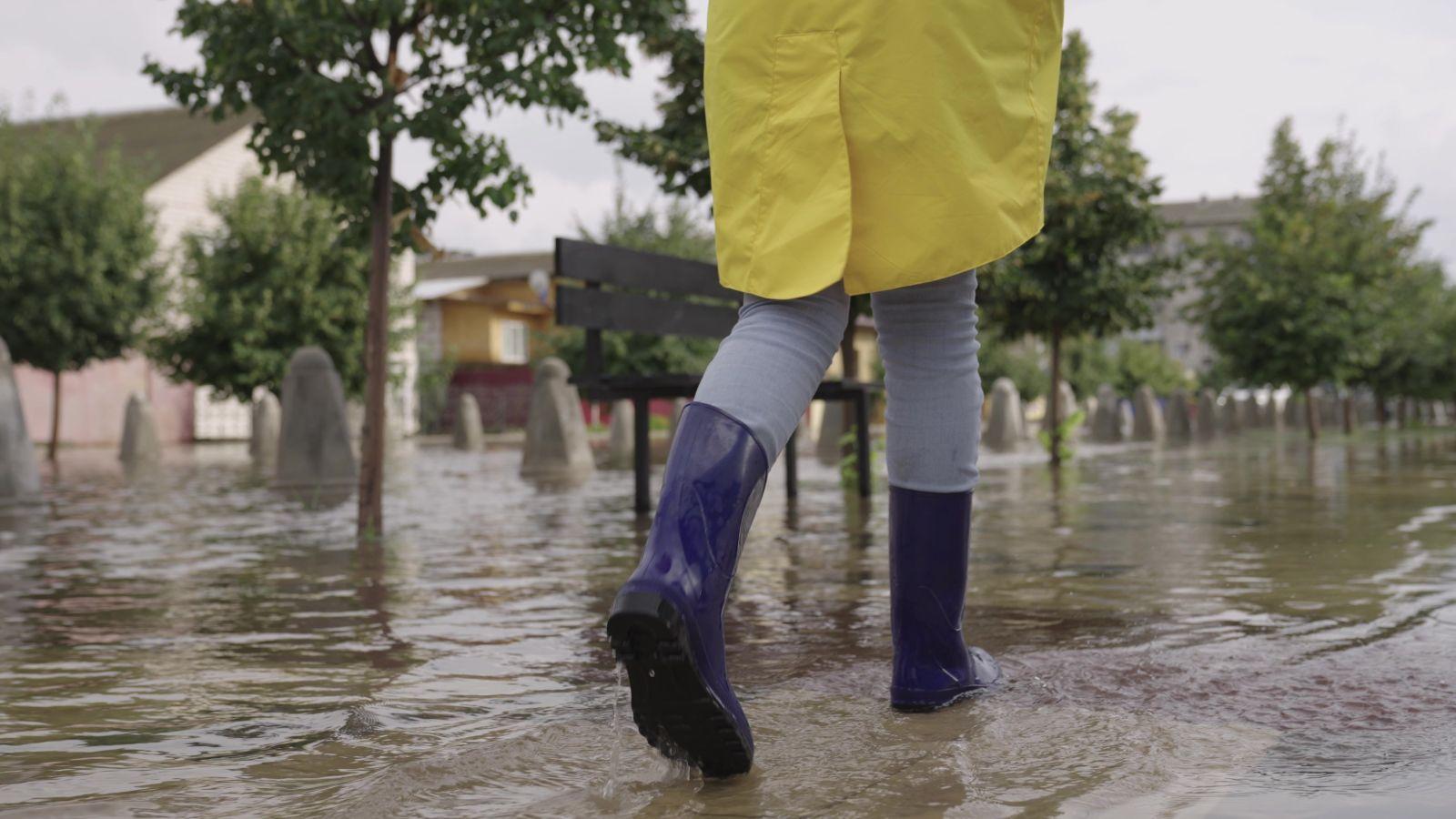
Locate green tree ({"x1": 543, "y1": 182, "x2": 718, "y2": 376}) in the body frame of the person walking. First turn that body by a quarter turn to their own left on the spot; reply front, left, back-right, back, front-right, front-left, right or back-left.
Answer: front-right

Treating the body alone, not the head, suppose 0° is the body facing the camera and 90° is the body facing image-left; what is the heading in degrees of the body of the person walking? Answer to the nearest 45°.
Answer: approximately 225°

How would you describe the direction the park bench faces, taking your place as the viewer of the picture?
facing the viewer and to the right of the viewer

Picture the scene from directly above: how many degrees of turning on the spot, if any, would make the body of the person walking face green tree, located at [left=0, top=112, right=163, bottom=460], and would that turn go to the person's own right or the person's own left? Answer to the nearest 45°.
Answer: approximately 90° to the person's own left

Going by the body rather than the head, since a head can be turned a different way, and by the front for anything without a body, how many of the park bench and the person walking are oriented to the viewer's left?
0

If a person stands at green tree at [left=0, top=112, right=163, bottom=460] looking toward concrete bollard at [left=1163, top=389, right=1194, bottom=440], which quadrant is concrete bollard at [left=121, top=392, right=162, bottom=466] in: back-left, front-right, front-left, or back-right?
front-right

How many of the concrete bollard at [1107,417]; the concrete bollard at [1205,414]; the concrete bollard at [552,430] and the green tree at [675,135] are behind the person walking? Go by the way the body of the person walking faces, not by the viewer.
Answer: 0

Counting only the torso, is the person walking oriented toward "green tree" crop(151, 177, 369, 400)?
no

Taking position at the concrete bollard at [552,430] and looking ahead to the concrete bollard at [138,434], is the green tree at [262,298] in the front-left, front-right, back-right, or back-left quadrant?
front-right

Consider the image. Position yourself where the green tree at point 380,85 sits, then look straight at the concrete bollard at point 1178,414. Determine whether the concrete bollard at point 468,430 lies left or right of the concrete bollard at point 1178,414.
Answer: left

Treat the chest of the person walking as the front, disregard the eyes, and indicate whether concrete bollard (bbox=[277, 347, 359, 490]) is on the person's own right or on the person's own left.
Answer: on the person's own left

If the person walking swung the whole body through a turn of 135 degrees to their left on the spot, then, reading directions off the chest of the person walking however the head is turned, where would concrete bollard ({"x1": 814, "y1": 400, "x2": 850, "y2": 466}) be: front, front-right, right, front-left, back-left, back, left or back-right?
right

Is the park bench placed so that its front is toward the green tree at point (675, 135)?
no

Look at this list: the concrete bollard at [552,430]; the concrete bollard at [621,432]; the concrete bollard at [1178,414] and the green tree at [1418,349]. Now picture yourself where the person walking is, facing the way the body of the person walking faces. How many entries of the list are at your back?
0
